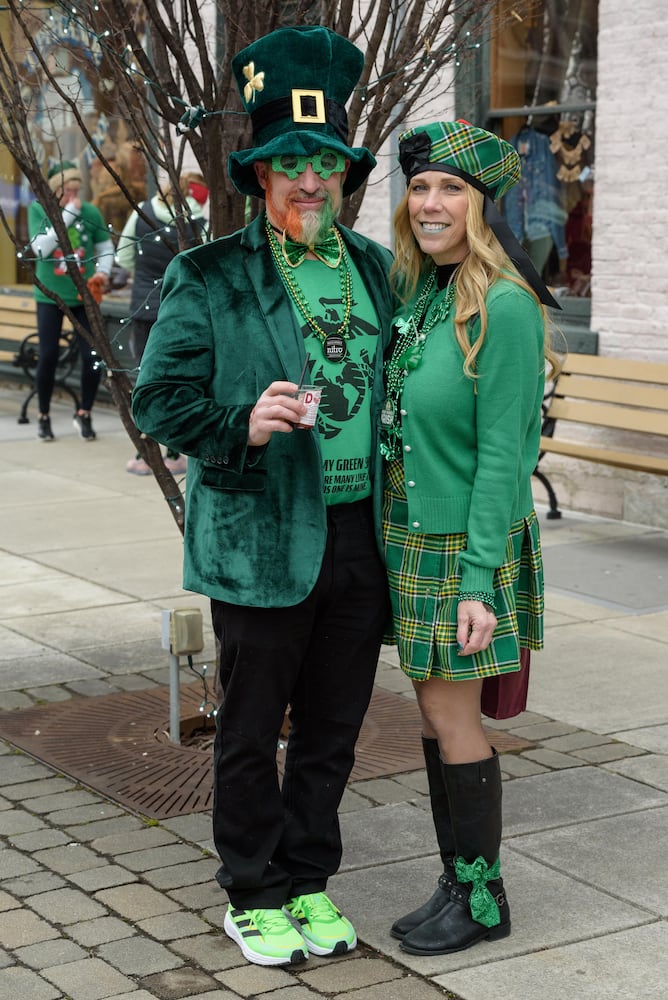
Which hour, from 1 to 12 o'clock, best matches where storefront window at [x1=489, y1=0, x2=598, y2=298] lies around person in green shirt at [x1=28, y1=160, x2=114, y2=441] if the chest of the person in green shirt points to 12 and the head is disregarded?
The storefront window is roughly at 10 o'clock from the person in green shirt.

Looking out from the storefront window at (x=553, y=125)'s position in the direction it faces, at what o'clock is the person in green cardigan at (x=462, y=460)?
The person in green cardigan is roughly at 12 o'clock from the storefront window.

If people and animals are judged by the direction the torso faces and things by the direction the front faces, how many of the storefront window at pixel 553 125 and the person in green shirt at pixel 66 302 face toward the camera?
2

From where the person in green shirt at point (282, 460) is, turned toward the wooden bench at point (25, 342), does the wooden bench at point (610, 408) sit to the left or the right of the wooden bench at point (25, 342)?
right

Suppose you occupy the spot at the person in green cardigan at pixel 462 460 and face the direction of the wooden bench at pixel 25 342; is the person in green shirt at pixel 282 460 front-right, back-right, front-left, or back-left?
front-left

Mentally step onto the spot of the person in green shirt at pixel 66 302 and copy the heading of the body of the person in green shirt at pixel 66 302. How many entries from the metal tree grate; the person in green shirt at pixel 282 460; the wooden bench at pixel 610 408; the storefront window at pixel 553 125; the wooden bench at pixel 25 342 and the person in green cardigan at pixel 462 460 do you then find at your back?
1

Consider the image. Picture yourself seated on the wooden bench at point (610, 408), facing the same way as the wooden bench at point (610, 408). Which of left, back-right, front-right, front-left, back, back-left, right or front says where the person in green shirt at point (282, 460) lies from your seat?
front-left

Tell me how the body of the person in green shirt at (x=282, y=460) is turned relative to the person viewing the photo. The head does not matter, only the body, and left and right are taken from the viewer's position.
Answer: facing the viewer and to the right of the viewer

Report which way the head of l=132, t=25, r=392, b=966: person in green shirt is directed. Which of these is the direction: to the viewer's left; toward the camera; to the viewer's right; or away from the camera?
toward the camera

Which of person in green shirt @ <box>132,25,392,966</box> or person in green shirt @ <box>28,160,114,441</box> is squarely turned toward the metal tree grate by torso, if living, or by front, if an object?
person in green shirt @ <box>28,160,114,441</box>

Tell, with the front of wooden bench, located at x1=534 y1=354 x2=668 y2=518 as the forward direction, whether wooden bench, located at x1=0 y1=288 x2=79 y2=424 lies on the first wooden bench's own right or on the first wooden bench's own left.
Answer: on the first wooden bench's own right

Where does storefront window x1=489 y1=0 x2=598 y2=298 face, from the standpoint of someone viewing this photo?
facing the viewer

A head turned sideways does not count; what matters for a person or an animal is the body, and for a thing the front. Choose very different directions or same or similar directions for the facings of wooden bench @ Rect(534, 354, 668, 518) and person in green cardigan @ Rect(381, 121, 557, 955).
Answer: same or similar directions

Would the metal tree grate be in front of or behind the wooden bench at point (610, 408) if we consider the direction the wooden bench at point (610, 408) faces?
in front

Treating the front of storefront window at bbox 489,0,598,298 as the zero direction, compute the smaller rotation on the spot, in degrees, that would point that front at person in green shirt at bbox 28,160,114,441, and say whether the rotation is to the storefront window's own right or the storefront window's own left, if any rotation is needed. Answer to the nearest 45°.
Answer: approximately 90° to the storefront window's own right

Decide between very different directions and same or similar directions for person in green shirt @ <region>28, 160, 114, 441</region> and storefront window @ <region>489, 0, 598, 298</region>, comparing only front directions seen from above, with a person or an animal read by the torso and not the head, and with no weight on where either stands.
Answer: same or similar directions

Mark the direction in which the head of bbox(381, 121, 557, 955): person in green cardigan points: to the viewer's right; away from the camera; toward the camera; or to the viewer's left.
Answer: toward the camera
